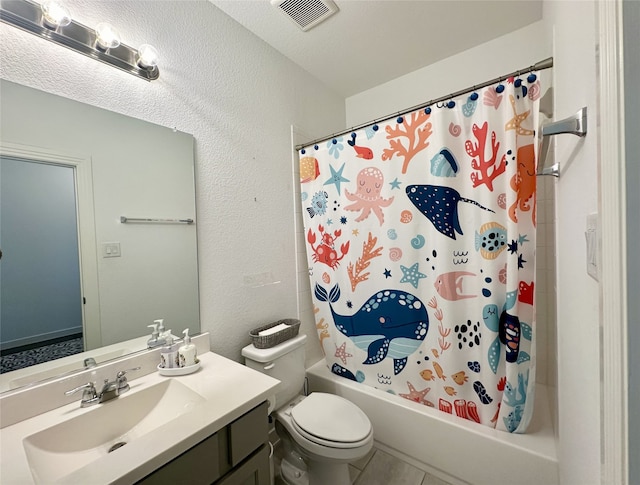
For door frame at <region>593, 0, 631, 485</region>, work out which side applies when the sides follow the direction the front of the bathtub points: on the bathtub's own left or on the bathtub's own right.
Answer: on the bathtub's own left

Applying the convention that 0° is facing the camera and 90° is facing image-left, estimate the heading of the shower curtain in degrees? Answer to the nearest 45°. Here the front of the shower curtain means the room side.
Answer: approximately 45°

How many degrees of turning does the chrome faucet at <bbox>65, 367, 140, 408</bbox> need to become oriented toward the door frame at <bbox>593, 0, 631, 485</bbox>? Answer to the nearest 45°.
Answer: approximately 45° to its right

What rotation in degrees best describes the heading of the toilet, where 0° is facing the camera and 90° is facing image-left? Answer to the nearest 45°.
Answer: approximately 315°

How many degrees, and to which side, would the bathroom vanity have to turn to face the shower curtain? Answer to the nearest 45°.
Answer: approximately 45° to its left
